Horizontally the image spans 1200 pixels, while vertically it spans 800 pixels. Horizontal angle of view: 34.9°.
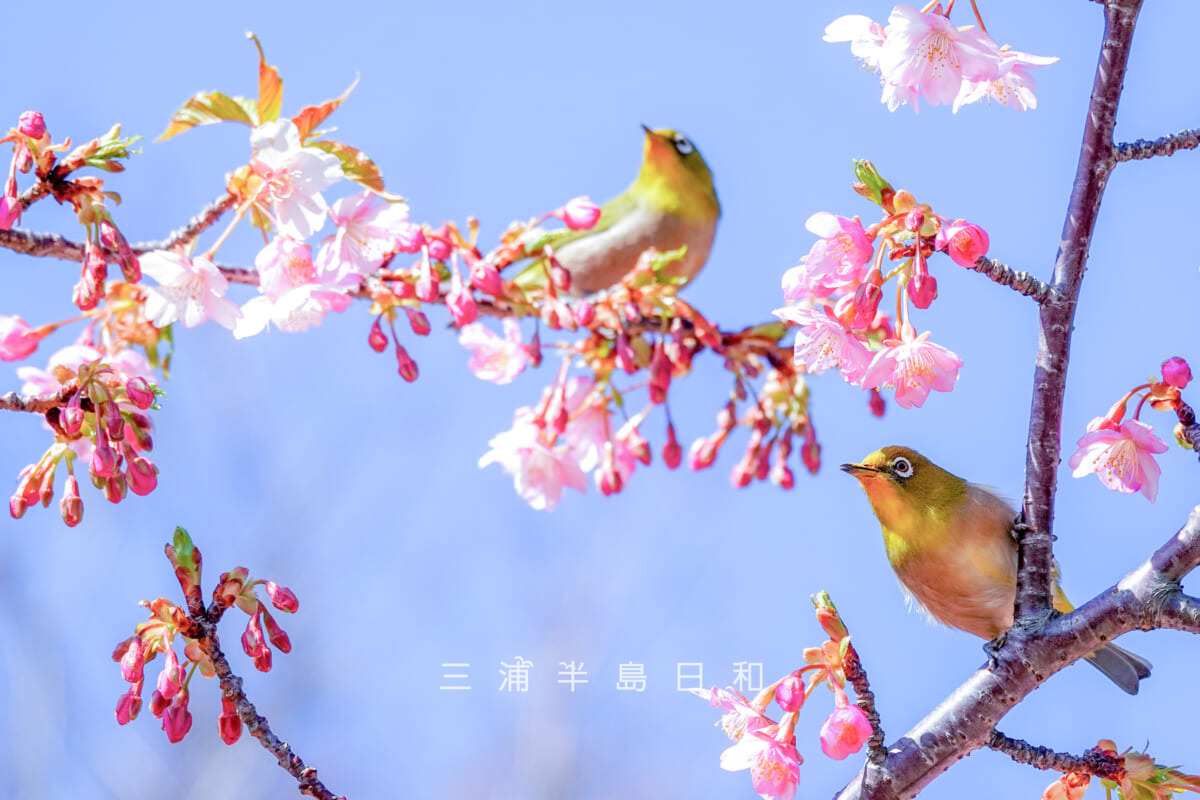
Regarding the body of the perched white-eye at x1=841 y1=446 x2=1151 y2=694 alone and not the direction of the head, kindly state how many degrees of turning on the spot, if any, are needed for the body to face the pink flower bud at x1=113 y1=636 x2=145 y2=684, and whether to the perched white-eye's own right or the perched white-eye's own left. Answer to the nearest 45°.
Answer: approximately 45° to the perched white-eye's own right

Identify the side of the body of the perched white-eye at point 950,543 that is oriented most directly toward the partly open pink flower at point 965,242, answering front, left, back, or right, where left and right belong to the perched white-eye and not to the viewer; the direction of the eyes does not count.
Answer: left

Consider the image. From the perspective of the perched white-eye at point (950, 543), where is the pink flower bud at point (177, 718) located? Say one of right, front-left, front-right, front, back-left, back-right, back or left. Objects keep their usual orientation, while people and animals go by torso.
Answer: front-right

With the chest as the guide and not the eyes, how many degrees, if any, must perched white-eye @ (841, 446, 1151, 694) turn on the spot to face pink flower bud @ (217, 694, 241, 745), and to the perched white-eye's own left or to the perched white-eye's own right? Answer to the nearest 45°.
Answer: approximately 45° to the perched white-eye's own right

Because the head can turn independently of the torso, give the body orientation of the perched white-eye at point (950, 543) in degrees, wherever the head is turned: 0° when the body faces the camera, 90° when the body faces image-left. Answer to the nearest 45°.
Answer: approximately 90°
